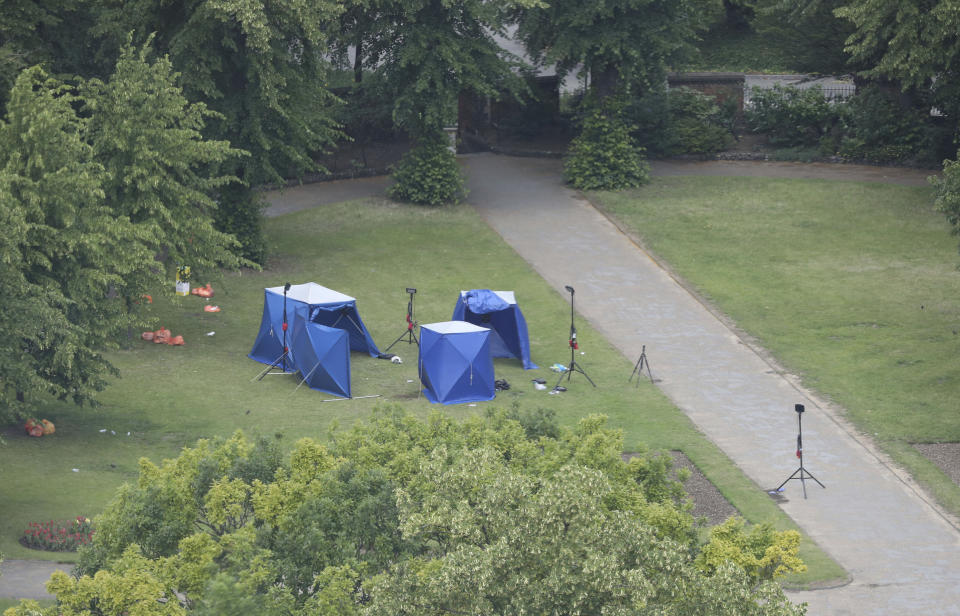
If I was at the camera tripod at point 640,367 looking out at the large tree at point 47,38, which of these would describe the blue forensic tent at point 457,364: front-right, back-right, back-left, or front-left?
front-left

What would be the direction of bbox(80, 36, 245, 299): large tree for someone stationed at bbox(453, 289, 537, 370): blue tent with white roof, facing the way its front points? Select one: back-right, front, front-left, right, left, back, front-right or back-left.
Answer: right

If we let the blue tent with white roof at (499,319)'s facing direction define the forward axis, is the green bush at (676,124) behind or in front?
behind

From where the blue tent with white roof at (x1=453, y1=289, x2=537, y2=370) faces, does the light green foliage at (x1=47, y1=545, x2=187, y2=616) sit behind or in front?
in front

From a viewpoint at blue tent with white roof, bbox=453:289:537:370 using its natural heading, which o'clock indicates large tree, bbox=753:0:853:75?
The large tree is roughly at 7 o'clock from the blue tent with white roof.

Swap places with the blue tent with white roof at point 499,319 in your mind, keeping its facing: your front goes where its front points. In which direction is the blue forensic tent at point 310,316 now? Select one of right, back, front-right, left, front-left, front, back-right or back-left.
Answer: right

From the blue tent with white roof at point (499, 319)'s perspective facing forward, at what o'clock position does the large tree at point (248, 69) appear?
The large tree is roughly at 4 o'clock from the blue tent with white roof.

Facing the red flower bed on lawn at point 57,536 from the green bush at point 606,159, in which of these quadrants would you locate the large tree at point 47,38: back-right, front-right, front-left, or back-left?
front-right

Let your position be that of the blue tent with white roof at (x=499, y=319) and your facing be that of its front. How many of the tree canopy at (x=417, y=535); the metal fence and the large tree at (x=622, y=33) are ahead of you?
1

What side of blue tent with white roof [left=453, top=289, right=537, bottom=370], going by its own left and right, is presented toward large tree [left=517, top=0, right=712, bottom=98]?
back

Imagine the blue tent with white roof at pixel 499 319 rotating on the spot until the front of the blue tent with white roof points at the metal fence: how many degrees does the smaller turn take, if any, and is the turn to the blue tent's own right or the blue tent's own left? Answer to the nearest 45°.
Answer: approximately 135° to the blue tent's own left

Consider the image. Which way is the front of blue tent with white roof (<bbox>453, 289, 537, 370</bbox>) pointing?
toward the camera

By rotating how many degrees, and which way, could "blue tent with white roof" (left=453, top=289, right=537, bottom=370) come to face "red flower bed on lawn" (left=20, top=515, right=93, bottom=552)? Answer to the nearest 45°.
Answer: approximately 45° to its right

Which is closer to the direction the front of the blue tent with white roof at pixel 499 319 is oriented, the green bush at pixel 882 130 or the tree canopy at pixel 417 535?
the tree canopy

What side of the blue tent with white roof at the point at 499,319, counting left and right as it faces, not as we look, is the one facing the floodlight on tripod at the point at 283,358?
right

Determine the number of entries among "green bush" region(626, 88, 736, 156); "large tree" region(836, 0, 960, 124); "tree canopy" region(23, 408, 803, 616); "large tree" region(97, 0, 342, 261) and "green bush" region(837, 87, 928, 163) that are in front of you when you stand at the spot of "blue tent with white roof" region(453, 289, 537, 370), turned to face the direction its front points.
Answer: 1
